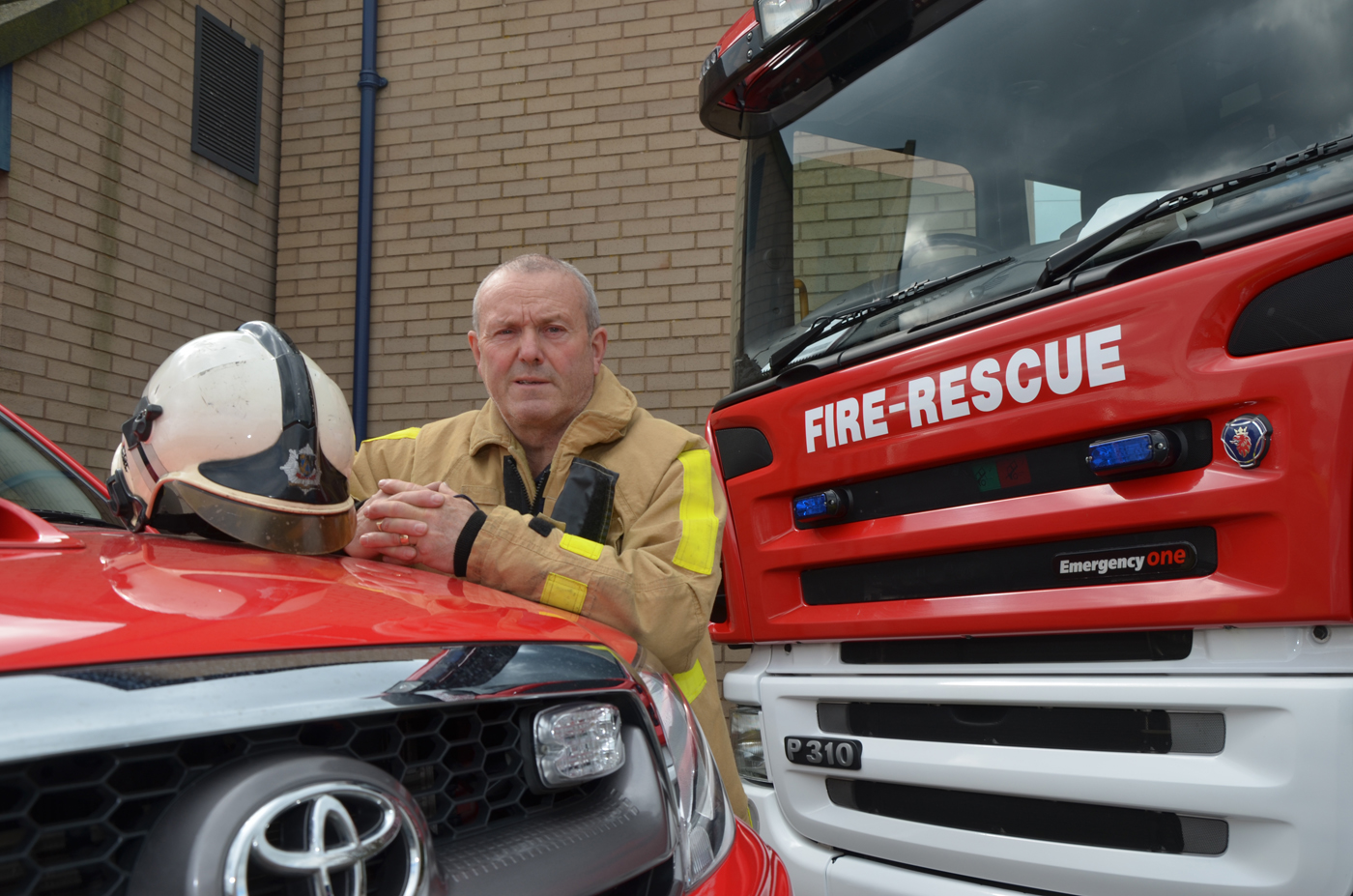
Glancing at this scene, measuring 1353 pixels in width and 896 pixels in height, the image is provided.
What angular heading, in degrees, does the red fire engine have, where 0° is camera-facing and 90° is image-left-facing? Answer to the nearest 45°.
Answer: approximately 45°

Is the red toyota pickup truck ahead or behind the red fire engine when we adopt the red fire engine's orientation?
ahead

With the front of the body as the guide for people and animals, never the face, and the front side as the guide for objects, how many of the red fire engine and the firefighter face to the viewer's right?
0

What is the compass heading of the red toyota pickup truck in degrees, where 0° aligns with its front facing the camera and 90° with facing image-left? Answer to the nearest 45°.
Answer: approximately 315°

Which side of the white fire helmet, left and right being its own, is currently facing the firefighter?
left

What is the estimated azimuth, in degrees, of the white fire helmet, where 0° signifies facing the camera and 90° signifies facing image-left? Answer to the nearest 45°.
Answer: approximately 315°
